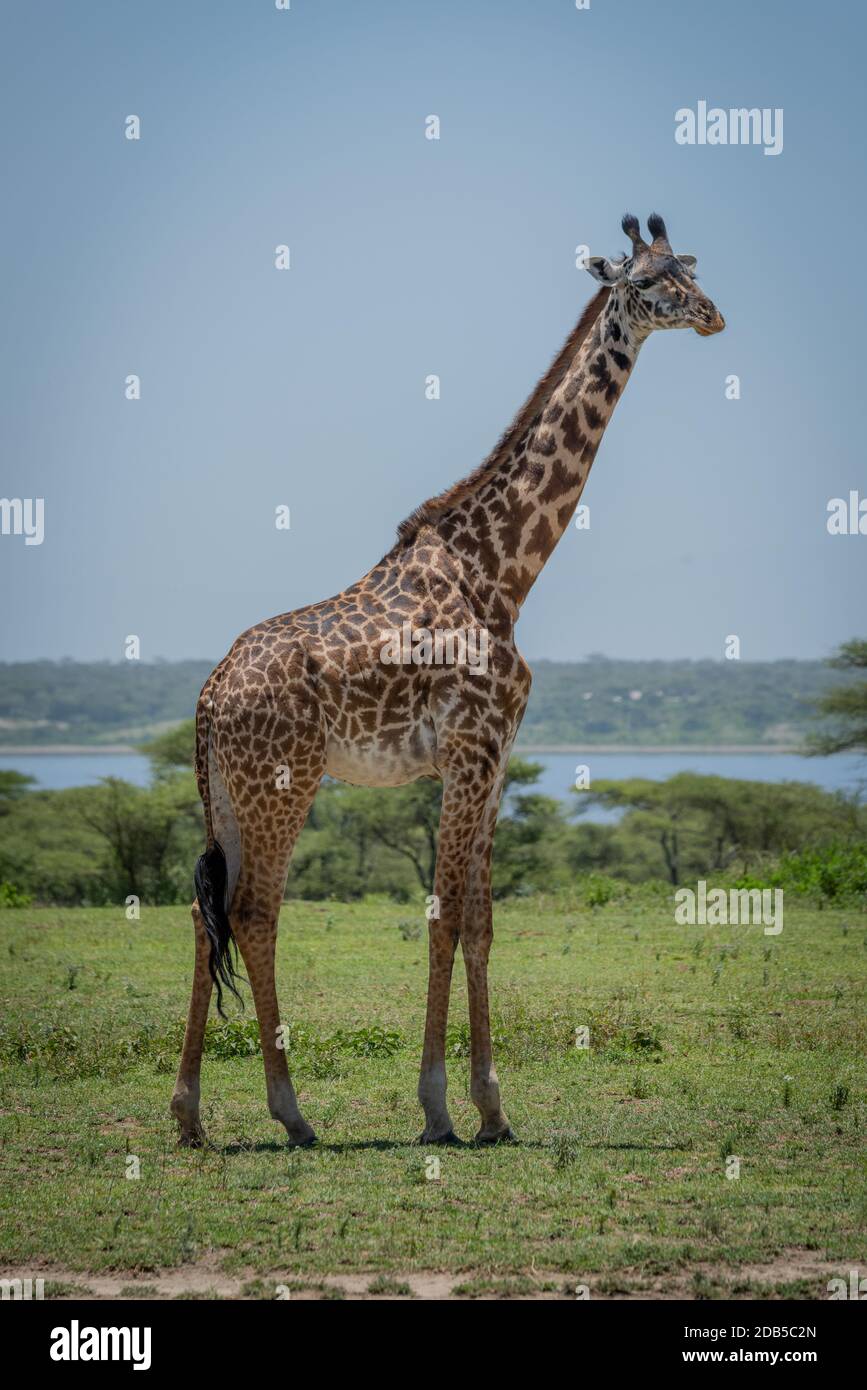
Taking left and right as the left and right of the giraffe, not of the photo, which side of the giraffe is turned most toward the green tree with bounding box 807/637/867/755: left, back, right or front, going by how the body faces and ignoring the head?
left

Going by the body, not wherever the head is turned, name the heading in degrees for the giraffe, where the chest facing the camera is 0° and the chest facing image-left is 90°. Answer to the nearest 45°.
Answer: approximately 270°

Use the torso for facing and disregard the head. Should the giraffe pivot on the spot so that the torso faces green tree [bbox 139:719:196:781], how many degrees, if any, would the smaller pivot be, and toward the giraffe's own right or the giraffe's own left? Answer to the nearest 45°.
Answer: approximately 90° to the giraffe's own left
